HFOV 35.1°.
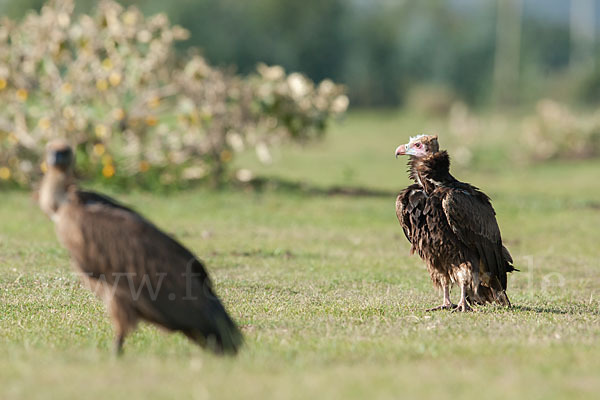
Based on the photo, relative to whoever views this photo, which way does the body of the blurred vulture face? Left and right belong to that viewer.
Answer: facing to the left of the viewer

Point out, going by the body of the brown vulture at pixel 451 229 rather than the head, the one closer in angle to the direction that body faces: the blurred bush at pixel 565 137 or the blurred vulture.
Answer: the blurred vulture

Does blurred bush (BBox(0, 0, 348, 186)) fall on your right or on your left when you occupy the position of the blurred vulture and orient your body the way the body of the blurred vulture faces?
on your right

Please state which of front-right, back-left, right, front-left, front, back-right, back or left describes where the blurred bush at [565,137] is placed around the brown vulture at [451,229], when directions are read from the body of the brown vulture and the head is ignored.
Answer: back-right
